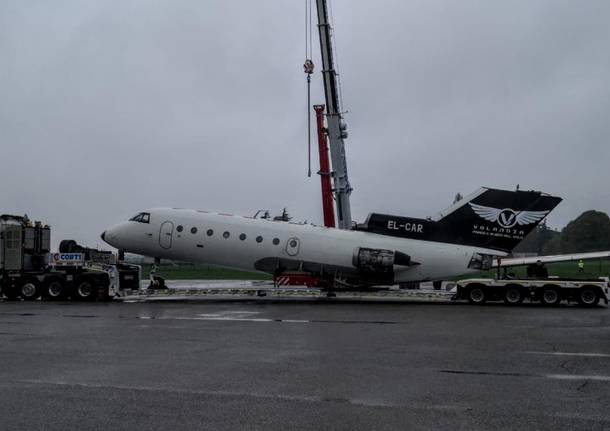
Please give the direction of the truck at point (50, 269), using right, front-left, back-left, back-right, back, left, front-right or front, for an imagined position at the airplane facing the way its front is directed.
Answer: front

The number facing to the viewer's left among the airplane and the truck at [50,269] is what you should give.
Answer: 2

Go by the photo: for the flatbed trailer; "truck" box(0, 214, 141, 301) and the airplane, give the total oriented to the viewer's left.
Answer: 3

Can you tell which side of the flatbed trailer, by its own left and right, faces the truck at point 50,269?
front

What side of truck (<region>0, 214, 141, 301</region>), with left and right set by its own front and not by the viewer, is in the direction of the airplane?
back

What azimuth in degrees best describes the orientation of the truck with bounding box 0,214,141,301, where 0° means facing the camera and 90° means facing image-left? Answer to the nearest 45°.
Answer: approximately 90°

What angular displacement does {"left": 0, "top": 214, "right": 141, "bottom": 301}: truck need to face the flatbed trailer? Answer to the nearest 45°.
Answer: approximately 135° to its left

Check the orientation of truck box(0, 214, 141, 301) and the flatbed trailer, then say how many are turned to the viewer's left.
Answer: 2

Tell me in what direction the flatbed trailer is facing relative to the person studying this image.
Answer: facing to the left of the viewer

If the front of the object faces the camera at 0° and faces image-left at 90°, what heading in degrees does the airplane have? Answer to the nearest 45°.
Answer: approximately 90°
